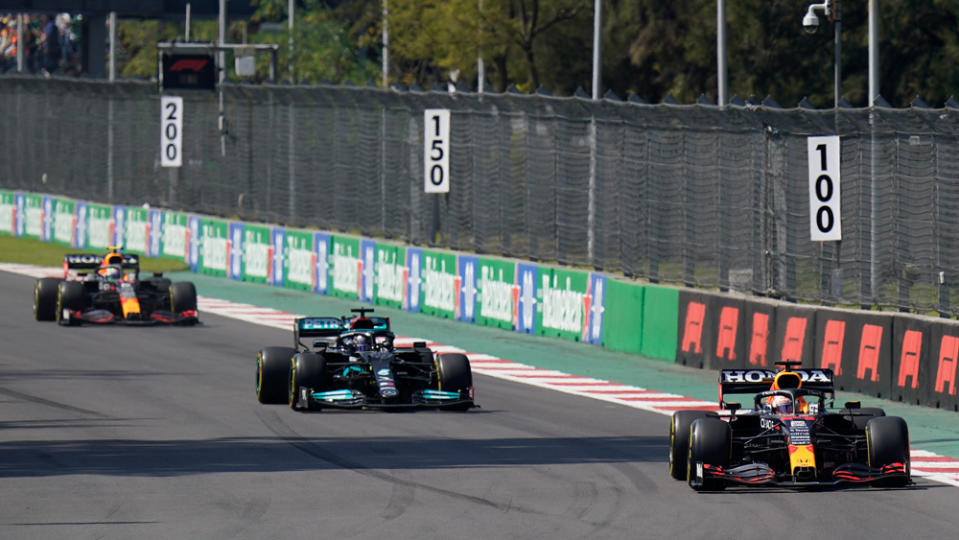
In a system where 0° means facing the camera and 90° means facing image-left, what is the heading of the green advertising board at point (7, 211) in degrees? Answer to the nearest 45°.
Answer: approximately 45°

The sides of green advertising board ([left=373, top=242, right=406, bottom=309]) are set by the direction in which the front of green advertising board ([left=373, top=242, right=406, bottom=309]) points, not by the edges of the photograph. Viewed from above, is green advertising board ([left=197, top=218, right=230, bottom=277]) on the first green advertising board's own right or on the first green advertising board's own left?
on the first green advertising board's own right

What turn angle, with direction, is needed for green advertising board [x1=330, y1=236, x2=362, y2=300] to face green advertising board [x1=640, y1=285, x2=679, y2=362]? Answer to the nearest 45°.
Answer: approximately 90° to its left

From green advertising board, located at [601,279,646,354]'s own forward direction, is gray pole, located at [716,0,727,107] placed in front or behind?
behind

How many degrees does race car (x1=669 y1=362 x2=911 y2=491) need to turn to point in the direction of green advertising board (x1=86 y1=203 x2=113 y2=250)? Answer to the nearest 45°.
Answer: approximately 135° to its right

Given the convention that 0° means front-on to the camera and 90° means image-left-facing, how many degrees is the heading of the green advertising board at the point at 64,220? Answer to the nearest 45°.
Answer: approximately 45°

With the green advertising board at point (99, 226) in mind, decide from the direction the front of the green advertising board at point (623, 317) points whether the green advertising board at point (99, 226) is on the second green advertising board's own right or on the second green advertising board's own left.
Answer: on the second green advertising board's own right

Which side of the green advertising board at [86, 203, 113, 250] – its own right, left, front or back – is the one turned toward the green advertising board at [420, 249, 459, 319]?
left

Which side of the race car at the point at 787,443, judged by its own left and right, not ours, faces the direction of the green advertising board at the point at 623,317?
back
